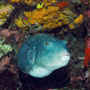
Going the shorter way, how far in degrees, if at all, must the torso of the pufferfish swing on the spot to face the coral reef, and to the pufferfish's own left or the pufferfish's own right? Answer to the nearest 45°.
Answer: approximately 180°
